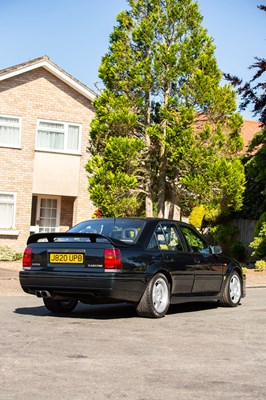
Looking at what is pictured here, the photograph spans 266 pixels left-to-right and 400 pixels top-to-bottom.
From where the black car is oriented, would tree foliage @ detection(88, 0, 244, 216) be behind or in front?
in front

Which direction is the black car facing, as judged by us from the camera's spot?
facing away from the viewer and to the right of the viewer

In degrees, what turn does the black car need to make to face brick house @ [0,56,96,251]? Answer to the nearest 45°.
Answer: approximately 45° to its left

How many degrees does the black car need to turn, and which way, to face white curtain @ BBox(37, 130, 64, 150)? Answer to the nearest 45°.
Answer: approximately 45° to its left

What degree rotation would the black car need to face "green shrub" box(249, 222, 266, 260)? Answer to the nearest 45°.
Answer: approximately 45° to its left
